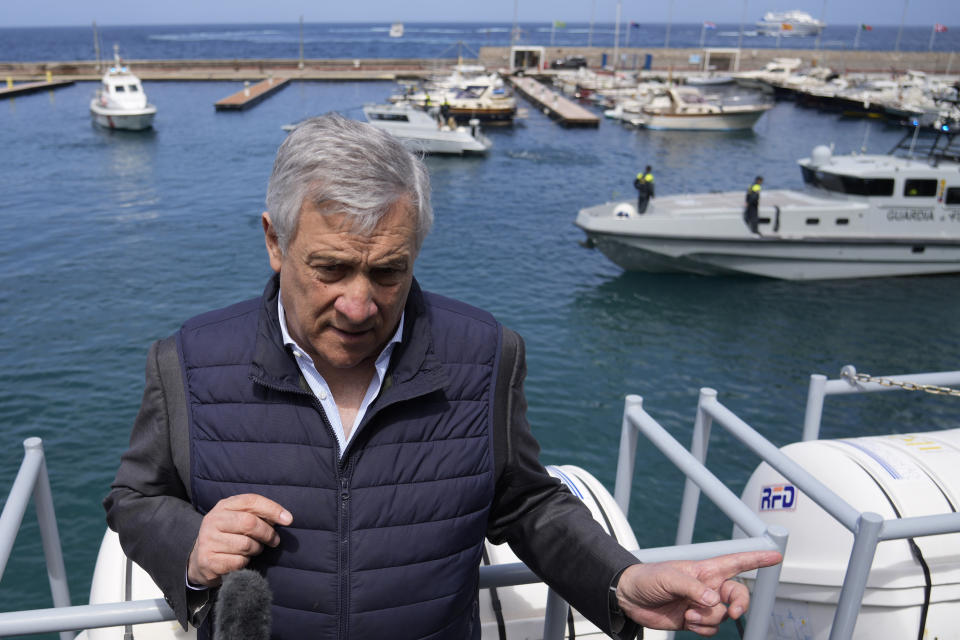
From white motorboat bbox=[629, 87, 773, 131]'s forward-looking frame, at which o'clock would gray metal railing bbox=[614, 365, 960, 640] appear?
The gray metal railing is roughly at 3 o'clock from the white motorboat.

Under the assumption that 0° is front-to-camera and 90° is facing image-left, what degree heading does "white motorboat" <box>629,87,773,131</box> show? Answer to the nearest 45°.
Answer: approximately 270°

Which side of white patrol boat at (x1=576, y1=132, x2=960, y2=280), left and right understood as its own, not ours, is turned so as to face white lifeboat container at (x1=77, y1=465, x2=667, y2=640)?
left

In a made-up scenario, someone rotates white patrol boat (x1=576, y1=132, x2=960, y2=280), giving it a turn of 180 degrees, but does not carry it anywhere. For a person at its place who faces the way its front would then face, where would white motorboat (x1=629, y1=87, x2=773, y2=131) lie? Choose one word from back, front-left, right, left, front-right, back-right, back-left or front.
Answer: left

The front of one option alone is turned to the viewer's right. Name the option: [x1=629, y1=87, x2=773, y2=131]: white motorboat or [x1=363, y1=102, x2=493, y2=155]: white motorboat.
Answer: [x1=629, y1=87, x2=773, y2=131]: white motorboat

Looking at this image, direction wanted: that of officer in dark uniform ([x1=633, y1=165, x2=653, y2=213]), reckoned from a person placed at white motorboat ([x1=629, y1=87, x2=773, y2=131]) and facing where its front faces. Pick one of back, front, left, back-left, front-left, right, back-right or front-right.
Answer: right

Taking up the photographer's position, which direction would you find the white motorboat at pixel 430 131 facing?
facing to the left of the viewer

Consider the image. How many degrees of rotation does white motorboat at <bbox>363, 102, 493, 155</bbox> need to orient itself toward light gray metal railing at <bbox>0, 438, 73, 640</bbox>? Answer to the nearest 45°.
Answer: approximately 90° to its left

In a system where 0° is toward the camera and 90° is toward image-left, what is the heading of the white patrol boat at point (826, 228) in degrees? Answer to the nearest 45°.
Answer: approximately 90°

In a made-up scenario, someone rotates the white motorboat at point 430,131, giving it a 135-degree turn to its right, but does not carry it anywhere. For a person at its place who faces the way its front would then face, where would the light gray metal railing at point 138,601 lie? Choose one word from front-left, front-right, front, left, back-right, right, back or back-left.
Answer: back-right

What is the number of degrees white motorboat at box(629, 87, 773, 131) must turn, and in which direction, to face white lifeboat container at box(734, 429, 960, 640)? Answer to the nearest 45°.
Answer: approximately 90° to its right
